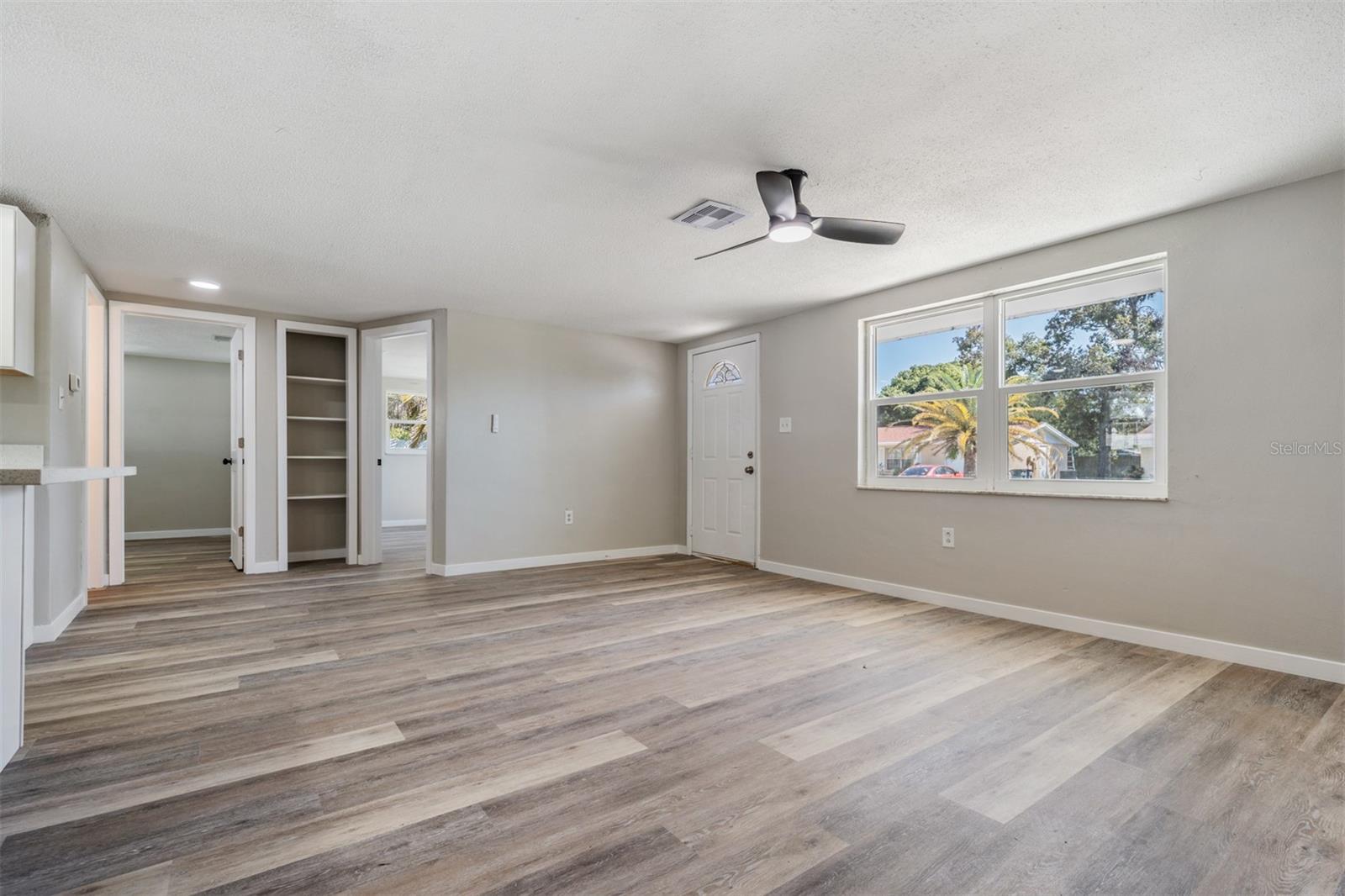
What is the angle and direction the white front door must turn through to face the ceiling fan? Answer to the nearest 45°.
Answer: approximately 45° to its left

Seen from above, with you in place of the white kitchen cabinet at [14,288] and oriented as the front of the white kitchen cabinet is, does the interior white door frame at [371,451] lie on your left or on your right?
on your left

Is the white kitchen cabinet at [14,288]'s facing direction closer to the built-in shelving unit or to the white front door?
the white front door

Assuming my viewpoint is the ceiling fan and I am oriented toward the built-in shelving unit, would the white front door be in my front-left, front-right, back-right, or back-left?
front-right

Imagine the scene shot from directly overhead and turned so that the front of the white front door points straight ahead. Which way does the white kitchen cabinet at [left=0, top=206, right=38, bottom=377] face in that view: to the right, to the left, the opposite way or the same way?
to the left

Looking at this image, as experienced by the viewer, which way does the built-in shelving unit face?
facing the viewer

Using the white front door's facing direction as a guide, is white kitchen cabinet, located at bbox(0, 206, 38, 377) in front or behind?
in front

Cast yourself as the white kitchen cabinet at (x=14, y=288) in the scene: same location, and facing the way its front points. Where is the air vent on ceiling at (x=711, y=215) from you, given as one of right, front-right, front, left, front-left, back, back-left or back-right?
front-left

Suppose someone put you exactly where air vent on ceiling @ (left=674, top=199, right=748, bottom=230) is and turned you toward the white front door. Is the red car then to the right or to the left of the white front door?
right

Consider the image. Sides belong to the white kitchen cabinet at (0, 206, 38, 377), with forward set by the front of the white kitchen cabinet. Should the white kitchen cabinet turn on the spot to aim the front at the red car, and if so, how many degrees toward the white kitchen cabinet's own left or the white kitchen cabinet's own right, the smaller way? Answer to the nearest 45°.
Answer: approximately 45° to the white kitchen cabinet's own left

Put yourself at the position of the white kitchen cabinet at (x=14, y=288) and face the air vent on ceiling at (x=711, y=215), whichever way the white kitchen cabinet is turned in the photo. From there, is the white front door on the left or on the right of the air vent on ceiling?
left

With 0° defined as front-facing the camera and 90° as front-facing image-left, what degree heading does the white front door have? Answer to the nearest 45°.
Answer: approximately 45°

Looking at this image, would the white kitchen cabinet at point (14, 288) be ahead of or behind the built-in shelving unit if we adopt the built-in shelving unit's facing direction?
ahead

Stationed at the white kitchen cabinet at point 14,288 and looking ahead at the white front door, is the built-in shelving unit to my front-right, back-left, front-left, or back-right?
front-left
